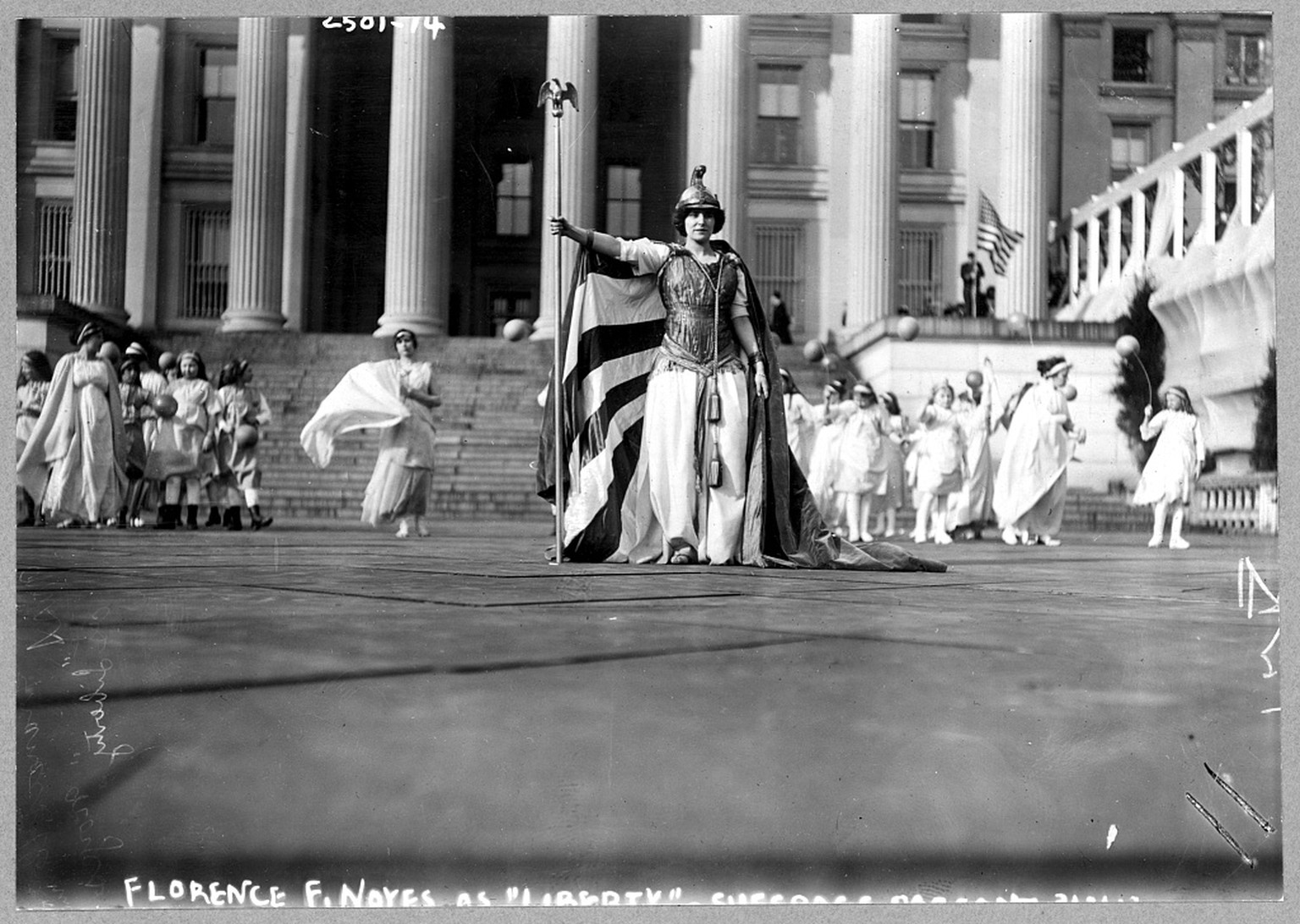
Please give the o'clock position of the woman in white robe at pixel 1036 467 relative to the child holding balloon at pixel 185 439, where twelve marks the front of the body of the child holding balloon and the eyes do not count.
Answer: The woman in white robe is roughly at 9 o'clock from the child holding balloon.

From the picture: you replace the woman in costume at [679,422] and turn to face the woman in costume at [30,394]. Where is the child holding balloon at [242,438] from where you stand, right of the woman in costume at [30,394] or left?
right

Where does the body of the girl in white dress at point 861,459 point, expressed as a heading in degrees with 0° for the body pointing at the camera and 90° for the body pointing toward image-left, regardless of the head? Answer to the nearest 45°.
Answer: approximately 0°

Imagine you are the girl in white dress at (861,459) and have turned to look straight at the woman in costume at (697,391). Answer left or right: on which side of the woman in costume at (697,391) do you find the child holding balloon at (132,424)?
right
